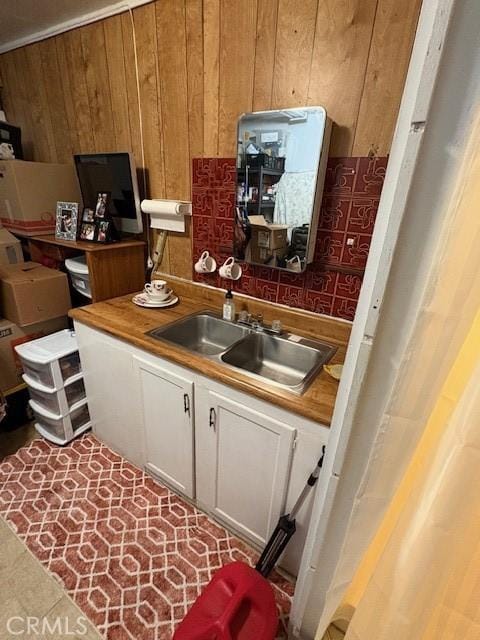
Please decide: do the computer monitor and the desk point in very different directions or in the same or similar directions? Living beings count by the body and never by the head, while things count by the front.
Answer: same or similar directions

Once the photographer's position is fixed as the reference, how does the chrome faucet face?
facing the viewer and to the left of the viewer

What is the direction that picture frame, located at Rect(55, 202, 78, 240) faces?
toward the camera

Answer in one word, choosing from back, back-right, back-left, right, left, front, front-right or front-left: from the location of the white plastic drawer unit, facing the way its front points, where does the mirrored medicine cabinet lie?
left

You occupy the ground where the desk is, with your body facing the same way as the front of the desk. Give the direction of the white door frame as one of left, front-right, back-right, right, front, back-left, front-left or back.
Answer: front-left

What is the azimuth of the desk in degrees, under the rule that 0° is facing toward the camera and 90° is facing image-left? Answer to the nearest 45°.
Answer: approximately 45°

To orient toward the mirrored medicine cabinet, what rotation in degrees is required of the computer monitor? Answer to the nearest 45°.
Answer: approximately 90° to its left

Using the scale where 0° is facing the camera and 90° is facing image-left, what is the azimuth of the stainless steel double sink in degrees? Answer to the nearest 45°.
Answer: approximately 45°

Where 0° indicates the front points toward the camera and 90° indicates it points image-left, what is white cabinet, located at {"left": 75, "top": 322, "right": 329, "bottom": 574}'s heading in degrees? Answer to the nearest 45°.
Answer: approximately 45°

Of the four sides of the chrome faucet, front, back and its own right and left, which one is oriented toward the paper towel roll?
right

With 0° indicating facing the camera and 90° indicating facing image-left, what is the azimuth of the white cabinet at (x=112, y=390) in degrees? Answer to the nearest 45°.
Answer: approximately 45°

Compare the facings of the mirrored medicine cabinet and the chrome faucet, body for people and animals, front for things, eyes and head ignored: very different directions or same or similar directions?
same or similar directions

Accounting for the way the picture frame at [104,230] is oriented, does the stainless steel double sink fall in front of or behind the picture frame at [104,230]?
in front

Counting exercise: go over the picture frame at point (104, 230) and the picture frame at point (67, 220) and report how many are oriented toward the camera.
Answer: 2
